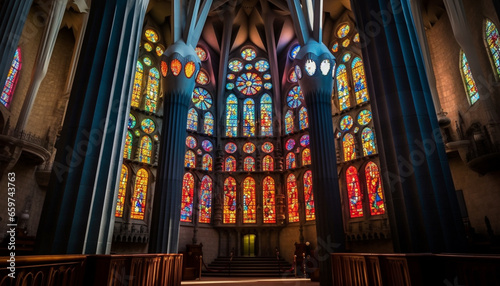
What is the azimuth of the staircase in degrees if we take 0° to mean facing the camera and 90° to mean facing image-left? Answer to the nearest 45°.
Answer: approximately 0°

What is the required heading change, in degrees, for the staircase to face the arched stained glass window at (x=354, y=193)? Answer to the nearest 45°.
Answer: approximately 90° to its left

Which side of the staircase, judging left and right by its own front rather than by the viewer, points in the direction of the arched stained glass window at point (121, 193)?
right

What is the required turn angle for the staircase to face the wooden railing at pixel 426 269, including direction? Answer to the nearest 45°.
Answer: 0° — it already faces it
